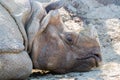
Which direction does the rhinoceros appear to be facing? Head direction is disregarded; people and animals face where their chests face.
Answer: to the viewer's right
